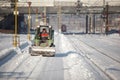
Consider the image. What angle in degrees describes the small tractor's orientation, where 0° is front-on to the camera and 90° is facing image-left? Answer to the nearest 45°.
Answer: approximately 0°
